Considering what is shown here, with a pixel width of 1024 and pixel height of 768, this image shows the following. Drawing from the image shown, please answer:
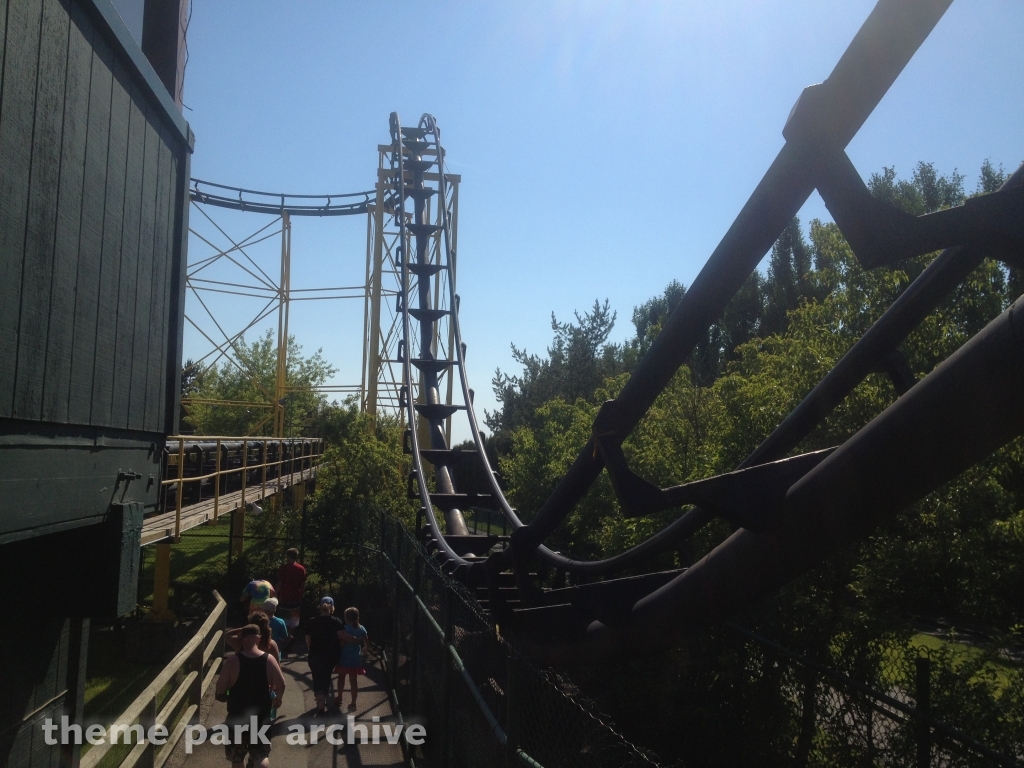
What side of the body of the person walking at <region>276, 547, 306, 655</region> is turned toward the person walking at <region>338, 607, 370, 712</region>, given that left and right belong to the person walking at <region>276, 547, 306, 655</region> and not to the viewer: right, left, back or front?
back

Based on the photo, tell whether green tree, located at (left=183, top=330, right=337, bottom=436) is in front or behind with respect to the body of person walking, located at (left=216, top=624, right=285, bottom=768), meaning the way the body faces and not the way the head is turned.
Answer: in front

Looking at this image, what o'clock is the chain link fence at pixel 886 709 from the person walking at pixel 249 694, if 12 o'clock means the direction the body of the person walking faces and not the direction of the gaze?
The chain link fence is roughly at 4 o'clock from the person walking.

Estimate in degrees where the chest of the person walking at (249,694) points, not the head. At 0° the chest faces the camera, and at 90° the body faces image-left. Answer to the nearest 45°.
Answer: approximately 180°

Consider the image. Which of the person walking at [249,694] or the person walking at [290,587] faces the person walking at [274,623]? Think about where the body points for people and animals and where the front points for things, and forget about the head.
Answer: the person walking at [249,694]

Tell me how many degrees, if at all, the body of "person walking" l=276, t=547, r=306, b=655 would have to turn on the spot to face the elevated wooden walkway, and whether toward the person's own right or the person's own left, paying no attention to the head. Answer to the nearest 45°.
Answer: approximately 45° to the person's own left

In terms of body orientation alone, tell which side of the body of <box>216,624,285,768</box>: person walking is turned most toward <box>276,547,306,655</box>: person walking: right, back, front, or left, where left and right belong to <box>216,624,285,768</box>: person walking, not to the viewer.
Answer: front

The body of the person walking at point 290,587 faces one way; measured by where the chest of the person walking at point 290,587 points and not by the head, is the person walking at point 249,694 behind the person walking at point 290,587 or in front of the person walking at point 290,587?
behind

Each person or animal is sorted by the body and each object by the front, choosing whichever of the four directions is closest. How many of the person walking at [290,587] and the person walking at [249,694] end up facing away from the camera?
2

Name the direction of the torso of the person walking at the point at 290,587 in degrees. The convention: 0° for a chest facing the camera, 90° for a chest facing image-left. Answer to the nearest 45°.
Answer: approximately 180°

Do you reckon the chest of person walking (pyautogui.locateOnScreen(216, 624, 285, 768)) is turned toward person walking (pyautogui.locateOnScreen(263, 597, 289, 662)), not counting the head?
yes

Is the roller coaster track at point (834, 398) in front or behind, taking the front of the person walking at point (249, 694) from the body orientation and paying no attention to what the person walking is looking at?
behind

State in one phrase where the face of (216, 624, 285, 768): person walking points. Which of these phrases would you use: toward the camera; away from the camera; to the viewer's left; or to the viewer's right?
away from the camera
